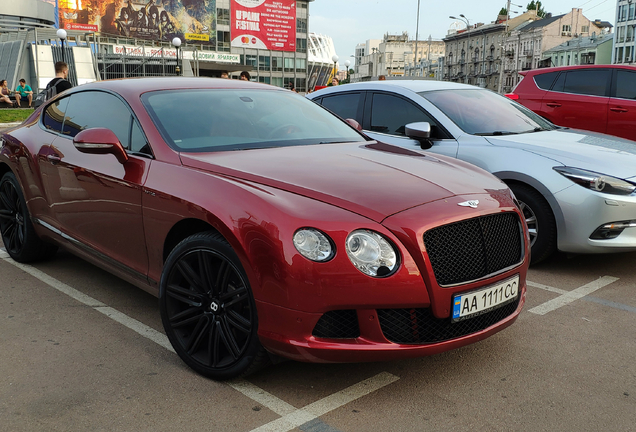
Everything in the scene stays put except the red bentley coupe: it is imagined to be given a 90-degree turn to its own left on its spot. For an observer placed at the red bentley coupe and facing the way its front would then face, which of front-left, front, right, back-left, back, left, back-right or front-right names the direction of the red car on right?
front

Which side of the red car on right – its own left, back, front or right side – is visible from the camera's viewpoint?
right

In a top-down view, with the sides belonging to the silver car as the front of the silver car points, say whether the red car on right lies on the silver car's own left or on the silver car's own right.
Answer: on the silver car's own left

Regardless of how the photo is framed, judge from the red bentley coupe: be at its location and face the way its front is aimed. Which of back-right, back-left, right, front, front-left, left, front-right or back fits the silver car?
left

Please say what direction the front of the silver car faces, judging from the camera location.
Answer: facing the viewer and to the right of the viewer

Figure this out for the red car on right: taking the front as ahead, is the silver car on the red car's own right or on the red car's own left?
on the red car's own right
